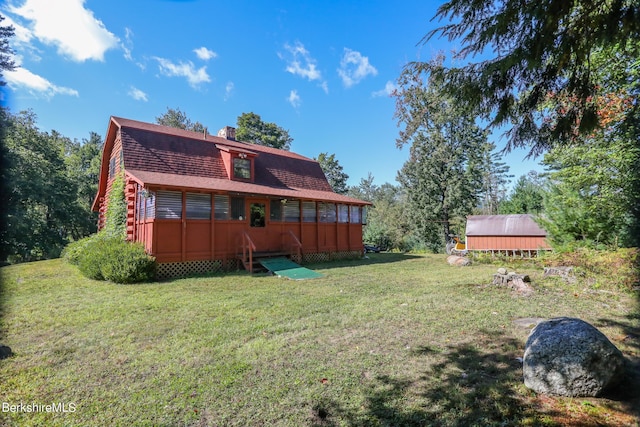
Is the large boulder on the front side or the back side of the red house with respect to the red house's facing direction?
on the front side

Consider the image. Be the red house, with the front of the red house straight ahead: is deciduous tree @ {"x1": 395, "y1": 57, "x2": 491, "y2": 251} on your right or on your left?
on your left

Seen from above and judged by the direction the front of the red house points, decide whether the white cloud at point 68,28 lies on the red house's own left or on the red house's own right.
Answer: on the red house's own right

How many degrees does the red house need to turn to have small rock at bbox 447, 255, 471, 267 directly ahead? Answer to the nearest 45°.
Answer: approximately 45° to its left

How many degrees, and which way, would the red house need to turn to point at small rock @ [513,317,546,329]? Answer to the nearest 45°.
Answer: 0° — it already faces it

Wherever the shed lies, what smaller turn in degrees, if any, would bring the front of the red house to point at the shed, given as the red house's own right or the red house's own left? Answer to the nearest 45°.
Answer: approximately 45° to the red house's own left

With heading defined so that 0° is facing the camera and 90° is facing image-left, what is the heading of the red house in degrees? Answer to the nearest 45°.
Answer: approximately 315°
